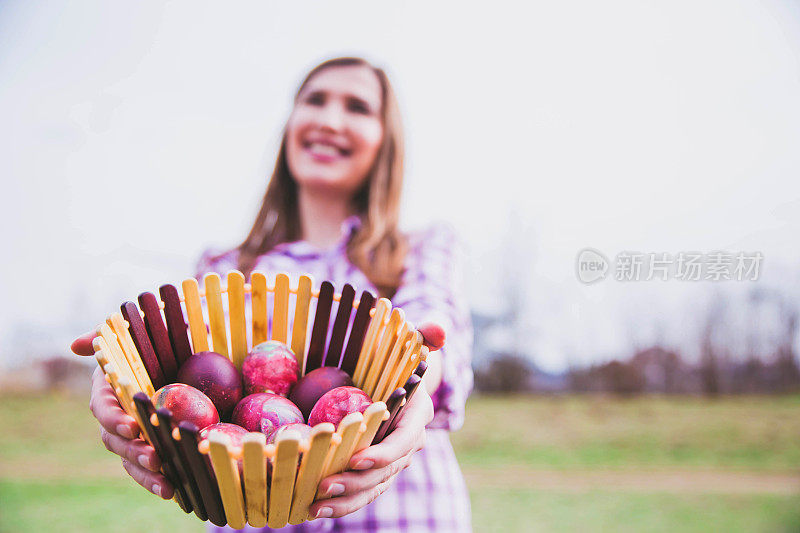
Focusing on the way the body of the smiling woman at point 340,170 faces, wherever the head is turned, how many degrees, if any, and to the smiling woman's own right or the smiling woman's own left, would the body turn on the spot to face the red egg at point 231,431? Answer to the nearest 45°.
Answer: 0° — they already face it

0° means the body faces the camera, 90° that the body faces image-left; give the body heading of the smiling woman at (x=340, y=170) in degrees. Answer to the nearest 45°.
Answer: approximately 0°

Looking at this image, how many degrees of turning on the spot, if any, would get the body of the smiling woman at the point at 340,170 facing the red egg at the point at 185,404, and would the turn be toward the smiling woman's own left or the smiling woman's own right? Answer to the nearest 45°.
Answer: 0° — they already face it

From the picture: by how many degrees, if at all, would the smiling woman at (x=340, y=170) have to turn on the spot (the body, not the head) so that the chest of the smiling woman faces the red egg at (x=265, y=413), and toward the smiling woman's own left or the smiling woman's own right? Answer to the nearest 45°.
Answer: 0° — they already face it
